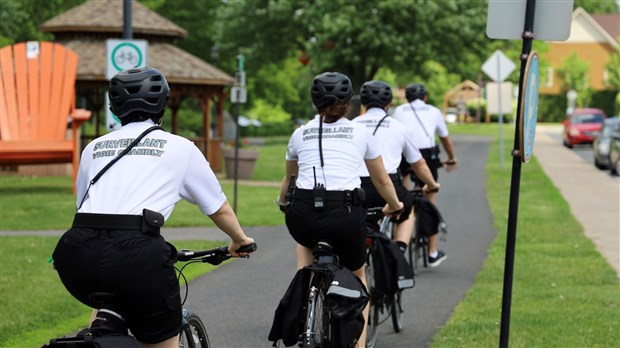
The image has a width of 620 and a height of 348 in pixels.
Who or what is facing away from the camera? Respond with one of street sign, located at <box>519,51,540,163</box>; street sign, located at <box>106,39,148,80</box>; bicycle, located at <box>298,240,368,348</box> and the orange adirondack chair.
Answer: the bicycle

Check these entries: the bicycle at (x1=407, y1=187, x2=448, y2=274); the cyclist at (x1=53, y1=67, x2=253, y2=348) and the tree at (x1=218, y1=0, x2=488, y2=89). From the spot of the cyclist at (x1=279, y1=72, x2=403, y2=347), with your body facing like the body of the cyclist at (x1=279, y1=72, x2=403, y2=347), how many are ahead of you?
2

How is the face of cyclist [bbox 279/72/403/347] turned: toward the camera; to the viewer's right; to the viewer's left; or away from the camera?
away from the camera

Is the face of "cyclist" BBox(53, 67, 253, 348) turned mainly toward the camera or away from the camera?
away from the camera

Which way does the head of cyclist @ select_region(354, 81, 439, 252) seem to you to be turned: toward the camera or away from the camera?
away from the camera

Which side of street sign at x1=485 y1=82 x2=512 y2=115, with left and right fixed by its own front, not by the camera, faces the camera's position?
back
